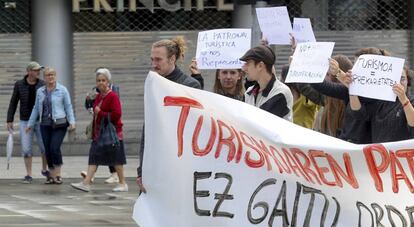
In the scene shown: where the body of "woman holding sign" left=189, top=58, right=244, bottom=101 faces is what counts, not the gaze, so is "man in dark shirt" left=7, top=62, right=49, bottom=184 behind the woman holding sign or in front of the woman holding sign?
behind

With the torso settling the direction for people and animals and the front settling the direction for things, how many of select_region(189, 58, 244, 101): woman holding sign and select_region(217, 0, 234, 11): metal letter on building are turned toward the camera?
2

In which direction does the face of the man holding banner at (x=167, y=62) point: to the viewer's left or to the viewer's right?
to the viewer's left

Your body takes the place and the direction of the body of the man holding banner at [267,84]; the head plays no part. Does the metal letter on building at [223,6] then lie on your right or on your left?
on your right

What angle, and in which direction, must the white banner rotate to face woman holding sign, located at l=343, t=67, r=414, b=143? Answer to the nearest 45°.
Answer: approximately 135° to its left

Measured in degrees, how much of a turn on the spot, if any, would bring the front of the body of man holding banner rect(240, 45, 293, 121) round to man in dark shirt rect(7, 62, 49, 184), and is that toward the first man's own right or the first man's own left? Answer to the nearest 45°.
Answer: approximately 90° to the first man's own right

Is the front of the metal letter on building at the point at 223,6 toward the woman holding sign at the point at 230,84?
yes

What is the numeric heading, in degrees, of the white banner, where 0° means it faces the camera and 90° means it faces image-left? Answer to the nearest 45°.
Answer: approximately 0°

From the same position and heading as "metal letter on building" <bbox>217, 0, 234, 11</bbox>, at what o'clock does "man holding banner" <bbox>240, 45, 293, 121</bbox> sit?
The man holding banner is roughly at 12 o'clock from the metal letter on building.
